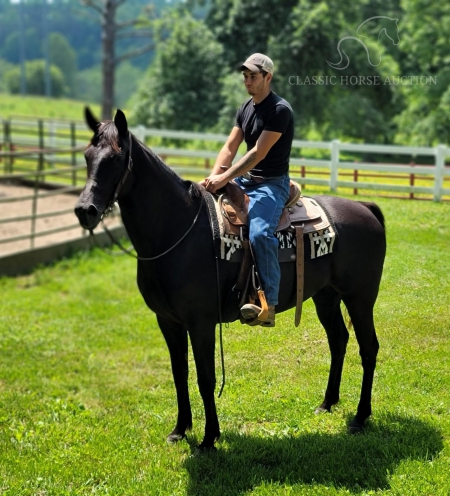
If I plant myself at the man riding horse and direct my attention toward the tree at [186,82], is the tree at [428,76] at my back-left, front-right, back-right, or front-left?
front-right

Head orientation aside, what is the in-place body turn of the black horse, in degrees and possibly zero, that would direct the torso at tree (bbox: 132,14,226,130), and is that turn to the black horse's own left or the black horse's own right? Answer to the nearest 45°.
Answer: approximately 135° to the black horse's own right

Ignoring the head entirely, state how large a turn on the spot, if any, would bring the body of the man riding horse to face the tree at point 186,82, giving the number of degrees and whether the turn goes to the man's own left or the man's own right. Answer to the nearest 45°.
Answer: approximately 135° to the man's own right

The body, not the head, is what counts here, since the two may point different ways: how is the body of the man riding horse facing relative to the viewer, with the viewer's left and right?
facing the viewer and to the left of the viewer

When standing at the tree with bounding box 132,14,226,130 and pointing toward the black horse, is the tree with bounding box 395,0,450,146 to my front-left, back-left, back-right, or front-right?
front-left

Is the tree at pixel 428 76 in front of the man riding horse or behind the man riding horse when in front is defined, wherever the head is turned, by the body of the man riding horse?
behind
